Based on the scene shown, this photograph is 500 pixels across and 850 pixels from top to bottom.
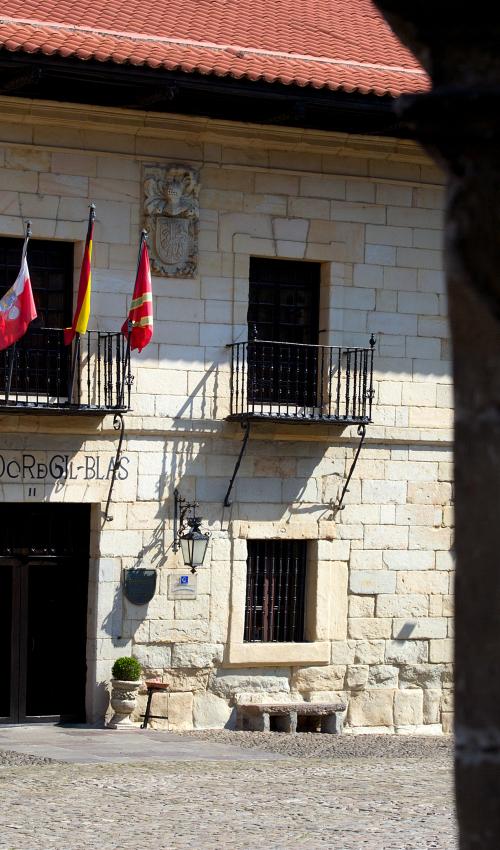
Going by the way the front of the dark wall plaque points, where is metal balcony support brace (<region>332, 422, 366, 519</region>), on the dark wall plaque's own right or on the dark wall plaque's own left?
on the dark wall plaque's own left

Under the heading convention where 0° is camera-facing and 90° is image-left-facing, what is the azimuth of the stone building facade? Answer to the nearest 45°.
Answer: approximately 0°

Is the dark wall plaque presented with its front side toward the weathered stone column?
yes
